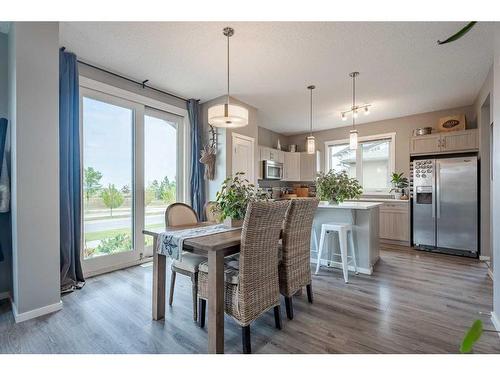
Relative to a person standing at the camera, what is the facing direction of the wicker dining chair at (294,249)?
facing away from the viewer and to the left of the viewer

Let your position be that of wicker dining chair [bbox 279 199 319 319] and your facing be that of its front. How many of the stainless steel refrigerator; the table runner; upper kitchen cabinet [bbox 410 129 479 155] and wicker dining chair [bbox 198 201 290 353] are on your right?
2

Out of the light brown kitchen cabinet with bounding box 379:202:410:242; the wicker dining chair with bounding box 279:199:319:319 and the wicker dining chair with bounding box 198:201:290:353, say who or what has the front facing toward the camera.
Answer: the light brown kitchen cabinet

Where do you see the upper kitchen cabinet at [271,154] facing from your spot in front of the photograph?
facing the viewer and to the right of the viewer

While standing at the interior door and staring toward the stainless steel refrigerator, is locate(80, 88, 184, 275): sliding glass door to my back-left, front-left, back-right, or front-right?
back-right

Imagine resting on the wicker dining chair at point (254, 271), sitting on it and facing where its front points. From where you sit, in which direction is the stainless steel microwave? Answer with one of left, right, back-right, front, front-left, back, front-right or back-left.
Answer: front-right

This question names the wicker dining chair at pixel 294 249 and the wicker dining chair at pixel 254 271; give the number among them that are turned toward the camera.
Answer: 0

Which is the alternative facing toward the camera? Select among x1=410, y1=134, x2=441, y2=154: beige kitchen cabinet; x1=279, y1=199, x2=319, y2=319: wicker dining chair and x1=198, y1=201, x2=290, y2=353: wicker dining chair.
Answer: the beige kitchen cabinet

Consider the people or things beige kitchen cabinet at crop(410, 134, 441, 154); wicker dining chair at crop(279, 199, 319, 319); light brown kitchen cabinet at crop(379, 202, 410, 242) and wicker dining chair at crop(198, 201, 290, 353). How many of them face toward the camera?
2

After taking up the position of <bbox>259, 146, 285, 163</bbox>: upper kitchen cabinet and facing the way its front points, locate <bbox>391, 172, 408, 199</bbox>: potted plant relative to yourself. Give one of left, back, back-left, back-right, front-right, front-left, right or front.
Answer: front-left

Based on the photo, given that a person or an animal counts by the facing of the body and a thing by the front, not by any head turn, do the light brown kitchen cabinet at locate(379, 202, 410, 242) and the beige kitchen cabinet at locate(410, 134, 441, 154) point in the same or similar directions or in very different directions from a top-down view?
same or similar directions

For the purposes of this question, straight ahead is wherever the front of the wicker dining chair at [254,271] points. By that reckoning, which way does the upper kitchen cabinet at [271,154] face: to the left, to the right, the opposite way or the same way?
the opposite way

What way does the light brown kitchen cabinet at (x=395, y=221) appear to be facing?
toward the camera

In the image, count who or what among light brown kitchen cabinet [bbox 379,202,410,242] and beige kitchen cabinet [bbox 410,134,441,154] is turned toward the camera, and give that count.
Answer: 2

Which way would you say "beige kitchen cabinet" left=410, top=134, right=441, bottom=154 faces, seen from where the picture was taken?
facing the viewer

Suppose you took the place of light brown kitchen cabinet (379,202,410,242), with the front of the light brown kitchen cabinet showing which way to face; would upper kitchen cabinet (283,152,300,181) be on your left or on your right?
on your right
